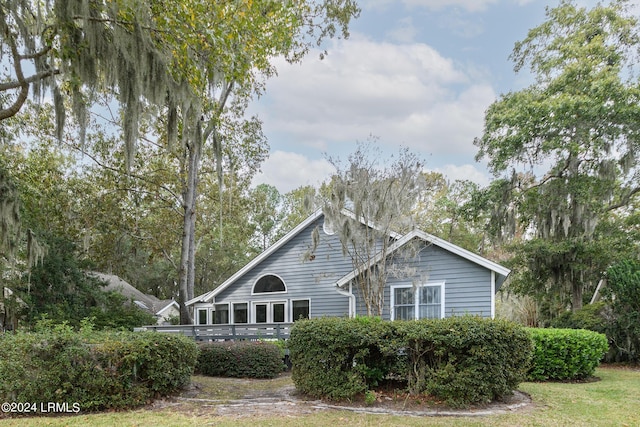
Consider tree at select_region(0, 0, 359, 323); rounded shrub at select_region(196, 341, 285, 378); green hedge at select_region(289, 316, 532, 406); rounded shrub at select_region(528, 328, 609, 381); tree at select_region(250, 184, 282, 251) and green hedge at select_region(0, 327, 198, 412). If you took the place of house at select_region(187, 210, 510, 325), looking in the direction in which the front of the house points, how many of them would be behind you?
1

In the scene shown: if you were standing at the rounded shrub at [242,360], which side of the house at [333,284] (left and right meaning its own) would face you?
front

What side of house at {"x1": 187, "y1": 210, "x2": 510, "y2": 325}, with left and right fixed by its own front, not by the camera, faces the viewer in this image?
front

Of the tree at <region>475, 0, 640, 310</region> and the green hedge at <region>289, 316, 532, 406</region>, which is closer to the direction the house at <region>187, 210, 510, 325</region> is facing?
the green hedge

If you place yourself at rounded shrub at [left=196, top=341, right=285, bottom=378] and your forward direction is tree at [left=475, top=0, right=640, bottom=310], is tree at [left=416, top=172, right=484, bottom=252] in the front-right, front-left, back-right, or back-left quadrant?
front-left

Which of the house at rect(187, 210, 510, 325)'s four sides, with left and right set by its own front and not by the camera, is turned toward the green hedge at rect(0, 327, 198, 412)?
front

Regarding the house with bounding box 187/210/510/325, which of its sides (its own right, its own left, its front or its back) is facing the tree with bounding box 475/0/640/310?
left

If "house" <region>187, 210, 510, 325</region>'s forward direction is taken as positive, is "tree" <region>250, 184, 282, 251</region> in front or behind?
behind

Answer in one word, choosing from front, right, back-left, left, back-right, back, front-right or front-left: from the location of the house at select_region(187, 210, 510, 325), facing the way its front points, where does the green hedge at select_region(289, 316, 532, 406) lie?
front

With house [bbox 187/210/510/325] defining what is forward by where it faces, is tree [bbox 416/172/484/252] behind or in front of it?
behind

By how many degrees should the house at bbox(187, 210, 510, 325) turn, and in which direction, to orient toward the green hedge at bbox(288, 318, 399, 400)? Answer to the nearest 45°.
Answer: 0° — it already faces it

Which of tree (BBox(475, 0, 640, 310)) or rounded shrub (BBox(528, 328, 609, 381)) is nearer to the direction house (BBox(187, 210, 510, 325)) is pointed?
the rounded shrub
